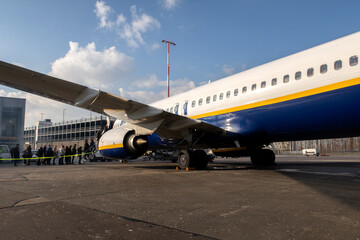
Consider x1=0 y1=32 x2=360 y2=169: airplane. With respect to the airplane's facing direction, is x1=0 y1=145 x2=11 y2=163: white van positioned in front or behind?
in front
